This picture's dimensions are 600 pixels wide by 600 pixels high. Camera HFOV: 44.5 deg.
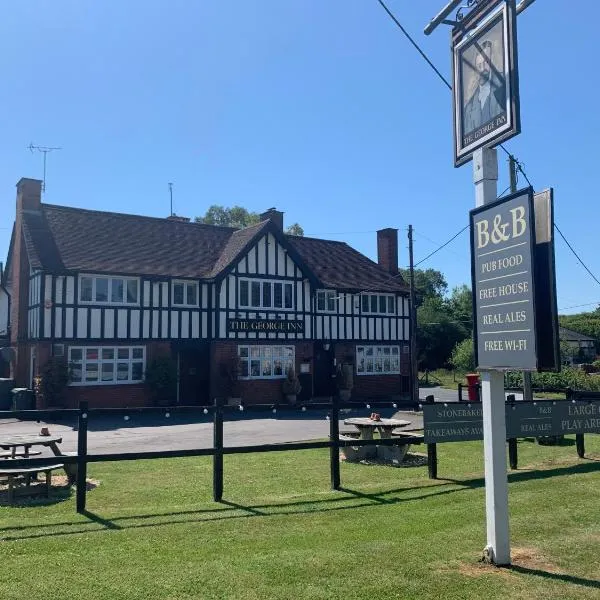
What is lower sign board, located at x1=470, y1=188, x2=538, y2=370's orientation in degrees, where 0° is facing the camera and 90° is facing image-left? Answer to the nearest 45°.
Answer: approximately 45°

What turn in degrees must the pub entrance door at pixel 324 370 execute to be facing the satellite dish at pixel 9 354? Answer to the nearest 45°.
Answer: approximately 90° to its right

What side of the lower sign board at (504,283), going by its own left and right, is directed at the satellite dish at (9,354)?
right

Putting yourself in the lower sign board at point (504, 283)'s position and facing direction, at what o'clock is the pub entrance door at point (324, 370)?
The pub entrance door is roughly at 4 o'clock from the lower sign board.

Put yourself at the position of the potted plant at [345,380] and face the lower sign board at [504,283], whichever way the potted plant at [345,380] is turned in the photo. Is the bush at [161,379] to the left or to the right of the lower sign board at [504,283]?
right

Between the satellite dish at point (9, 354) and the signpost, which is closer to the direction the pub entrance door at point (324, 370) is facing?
the signpost

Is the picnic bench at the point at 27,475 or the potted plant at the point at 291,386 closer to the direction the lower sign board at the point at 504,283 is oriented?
the picnic bench

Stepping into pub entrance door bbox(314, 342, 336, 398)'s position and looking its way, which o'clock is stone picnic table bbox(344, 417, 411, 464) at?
The stone picnic table is roughly at 12 o'clock from the pub entrance door.

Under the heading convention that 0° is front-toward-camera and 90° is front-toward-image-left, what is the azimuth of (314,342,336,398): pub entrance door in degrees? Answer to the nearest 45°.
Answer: approximately 0°

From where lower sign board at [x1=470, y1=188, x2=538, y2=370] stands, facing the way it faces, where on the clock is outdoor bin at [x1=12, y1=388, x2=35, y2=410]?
The outdoor bin is roughly at 3 o'clock from the lower sign board.

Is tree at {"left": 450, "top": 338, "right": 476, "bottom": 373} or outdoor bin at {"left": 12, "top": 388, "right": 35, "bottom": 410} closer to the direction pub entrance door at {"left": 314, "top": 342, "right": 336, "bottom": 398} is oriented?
the outdoor bin

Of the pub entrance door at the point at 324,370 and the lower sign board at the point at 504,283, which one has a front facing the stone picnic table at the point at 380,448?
the pub entrance door

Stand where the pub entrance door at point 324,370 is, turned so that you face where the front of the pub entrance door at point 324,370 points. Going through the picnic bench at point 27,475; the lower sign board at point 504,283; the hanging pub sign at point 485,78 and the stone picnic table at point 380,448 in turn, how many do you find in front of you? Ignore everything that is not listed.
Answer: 4

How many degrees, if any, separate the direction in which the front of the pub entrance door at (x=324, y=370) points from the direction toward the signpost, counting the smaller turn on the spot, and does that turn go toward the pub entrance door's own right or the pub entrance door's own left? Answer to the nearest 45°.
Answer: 0° — it already faces it

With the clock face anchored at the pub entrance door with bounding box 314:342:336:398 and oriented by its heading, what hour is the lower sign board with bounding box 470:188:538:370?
The lower sign board is roughly at 12 o'clock from the pub entrance door.
